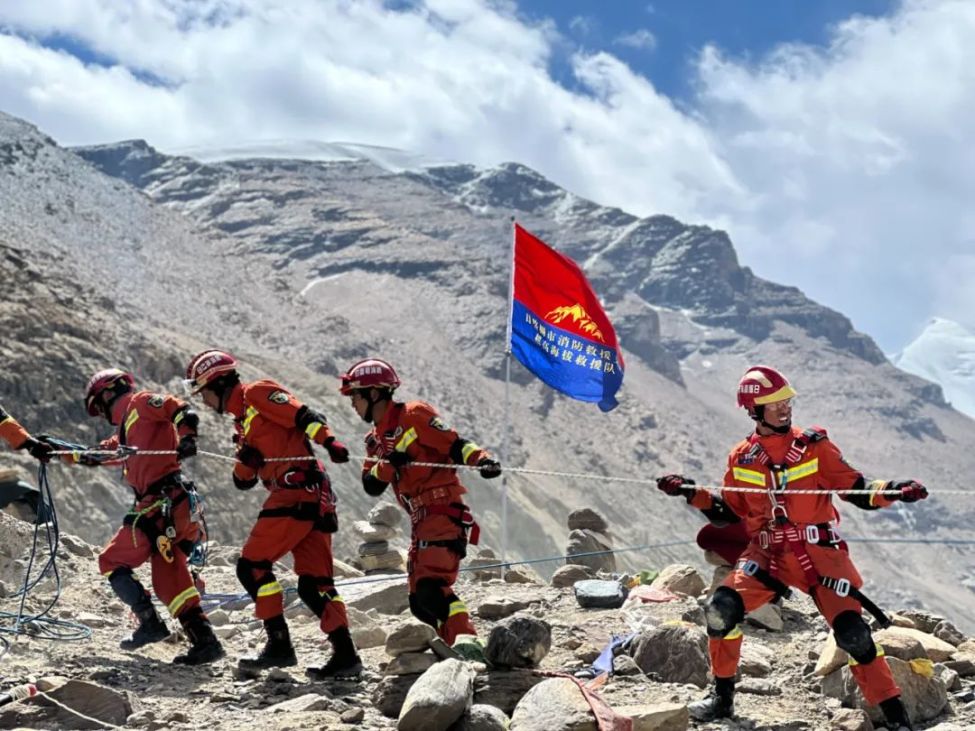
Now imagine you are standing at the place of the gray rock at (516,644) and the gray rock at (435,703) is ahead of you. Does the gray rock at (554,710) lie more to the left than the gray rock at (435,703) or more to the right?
left

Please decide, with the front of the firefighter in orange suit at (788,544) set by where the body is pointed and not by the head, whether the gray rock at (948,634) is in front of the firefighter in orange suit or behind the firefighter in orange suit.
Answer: behind

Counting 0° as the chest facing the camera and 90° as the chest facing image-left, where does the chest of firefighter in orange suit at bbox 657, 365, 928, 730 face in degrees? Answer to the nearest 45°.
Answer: approximately 0°

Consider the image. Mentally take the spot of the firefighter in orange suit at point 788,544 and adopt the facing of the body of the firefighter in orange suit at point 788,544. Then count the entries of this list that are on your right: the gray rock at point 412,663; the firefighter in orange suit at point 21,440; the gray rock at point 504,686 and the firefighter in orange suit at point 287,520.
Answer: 4

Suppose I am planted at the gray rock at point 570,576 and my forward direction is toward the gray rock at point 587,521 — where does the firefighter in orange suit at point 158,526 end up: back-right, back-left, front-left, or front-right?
back-left

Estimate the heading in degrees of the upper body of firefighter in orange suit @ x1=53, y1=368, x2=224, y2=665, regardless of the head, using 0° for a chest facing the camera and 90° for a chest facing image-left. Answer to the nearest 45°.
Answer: approximately 90°

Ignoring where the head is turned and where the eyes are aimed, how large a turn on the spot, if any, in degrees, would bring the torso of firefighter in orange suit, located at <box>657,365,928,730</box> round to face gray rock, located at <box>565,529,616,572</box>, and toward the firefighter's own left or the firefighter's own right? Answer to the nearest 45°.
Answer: approximately 180°

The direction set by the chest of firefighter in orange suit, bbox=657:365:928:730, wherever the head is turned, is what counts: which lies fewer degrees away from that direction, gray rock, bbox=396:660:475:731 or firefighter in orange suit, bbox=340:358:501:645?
the gray rock

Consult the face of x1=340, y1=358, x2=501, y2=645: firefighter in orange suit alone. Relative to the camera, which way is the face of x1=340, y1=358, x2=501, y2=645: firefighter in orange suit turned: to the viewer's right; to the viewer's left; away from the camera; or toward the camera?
to the viewer's left

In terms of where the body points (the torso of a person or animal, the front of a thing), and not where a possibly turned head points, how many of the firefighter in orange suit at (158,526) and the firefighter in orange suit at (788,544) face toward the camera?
1
